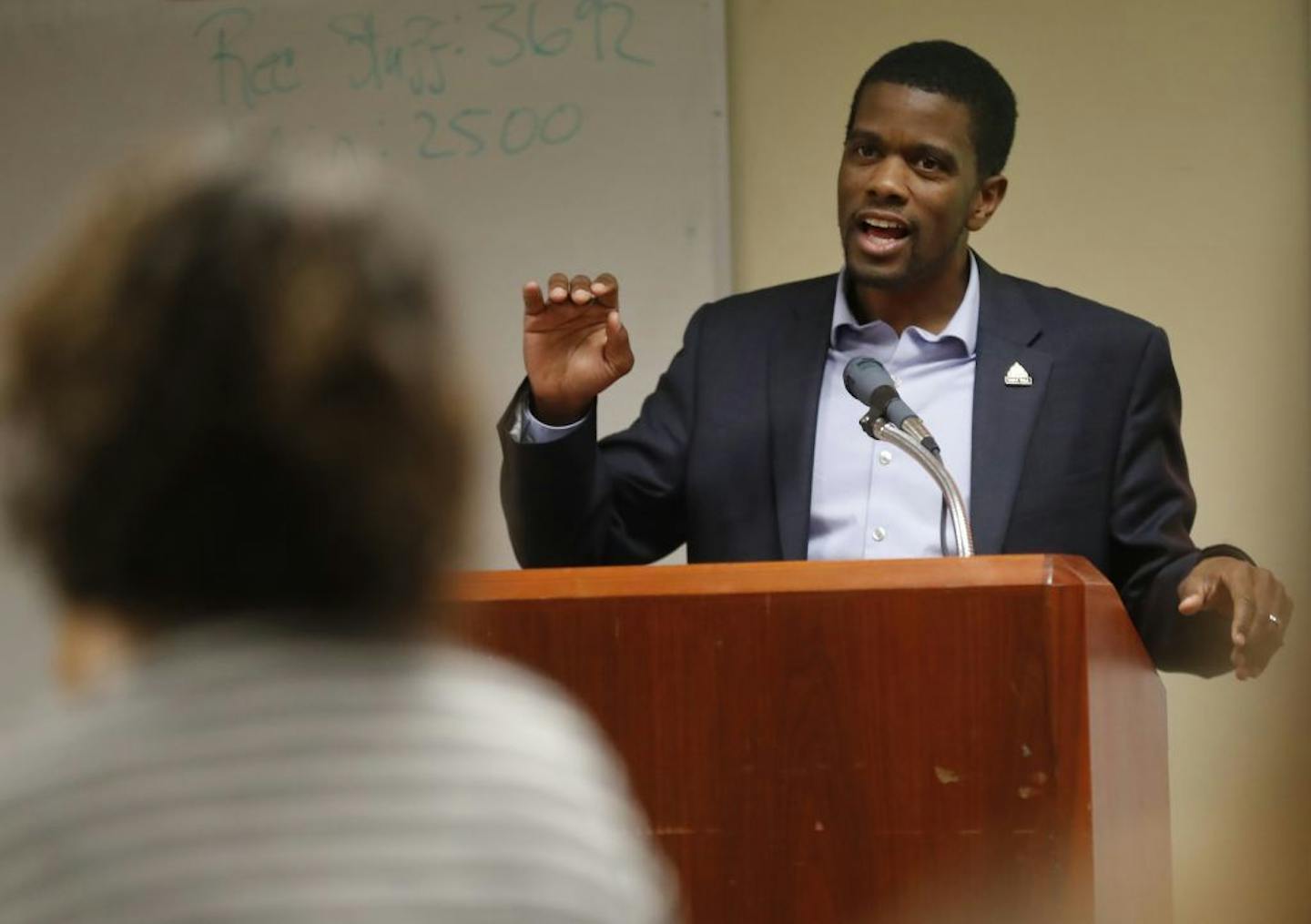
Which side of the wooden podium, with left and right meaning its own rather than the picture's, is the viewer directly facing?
front

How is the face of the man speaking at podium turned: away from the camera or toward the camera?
toward the camera

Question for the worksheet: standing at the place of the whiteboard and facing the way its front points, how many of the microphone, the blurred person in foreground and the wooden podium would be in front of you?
3

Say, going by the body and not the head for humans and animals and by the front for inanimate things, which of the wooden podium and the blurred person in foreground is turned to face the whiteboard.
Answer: the blurred person in foreground

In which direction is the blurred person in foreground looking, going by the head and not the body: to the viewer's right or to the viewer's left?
to the viewer's right

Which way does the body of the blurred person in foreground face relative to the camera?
away from the camera

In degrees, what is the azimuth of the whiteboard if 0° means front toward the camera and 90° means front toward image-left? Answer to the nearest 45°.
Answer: approximately 0°

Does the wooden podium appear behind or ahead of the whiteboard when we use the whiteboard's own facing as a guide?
ahead

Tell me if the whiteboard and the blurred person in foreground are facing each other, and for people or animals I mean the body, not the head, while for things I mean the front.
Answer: yes

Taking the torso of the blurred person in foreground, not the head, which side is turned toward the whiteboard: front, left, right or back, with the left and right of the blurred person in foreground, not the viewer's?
front

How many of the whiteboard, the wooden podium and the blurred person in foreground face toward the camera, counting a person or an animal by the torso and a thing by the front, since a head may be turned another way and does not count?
2
